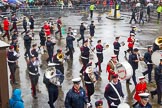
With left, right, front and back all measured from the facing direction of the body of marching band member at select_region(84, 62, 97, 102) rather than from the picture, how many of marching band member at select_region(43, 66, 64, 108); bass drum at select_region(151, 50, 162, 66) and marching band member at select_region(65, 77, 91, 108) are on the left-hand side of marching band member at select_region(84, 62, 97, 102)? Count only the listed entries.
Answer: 1

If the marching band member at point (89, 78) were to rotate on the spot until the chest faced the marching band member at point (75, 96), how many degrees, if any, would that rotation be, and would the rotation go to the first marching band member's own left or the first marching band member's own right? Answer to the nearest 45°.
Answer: approximately 45° to the first marching band member's own right

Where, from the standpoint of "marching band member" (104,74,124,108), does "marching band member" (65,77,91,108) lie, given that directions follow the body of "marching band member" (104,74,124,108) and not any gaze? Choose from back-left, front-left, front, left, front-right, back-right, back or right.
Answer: right

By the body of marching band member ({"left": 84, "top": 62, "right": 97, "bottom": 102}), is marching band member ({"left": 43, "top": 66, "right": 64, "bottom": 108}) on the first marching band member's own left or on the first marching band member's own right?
on the first marching band member's own right

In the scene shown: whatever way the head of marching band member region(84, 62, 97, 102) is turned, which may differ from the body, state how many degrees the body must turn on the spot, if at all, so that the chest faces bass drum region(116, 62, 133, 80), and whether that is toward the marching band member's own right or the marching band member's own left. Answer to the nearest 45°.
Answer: approximately 45° to the marching band member's own left

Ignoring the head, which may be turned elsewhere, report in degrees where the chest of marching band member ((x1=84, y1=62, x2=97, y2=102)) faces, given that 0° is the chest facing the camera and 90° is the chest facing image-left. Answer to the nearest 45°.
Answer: approximately 315°

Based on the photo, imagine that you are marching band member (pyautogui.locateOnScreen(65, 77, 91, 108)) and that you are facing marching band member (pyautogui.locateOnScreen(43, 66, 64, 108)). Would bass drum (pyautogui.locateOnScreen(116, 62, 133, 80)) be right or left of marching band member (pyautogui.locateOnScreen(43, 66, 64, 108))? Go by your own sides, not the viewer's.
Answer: right

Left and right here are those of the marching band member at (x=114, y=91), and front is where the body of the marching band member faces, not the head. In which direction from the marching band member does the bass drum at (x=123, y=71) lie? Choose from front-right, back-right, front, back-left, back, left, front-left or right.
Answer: back-left

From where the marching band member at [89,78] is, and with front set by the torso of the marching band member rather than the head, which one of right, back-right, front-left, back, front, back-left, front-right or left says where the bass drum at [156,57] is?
left

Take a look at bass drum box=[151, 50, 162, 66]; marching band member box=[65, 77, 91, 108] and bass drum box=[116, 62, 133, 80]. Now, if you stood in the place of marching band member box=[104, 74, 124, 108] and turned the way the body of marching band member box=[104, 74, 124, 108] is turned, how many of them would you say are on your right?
1
